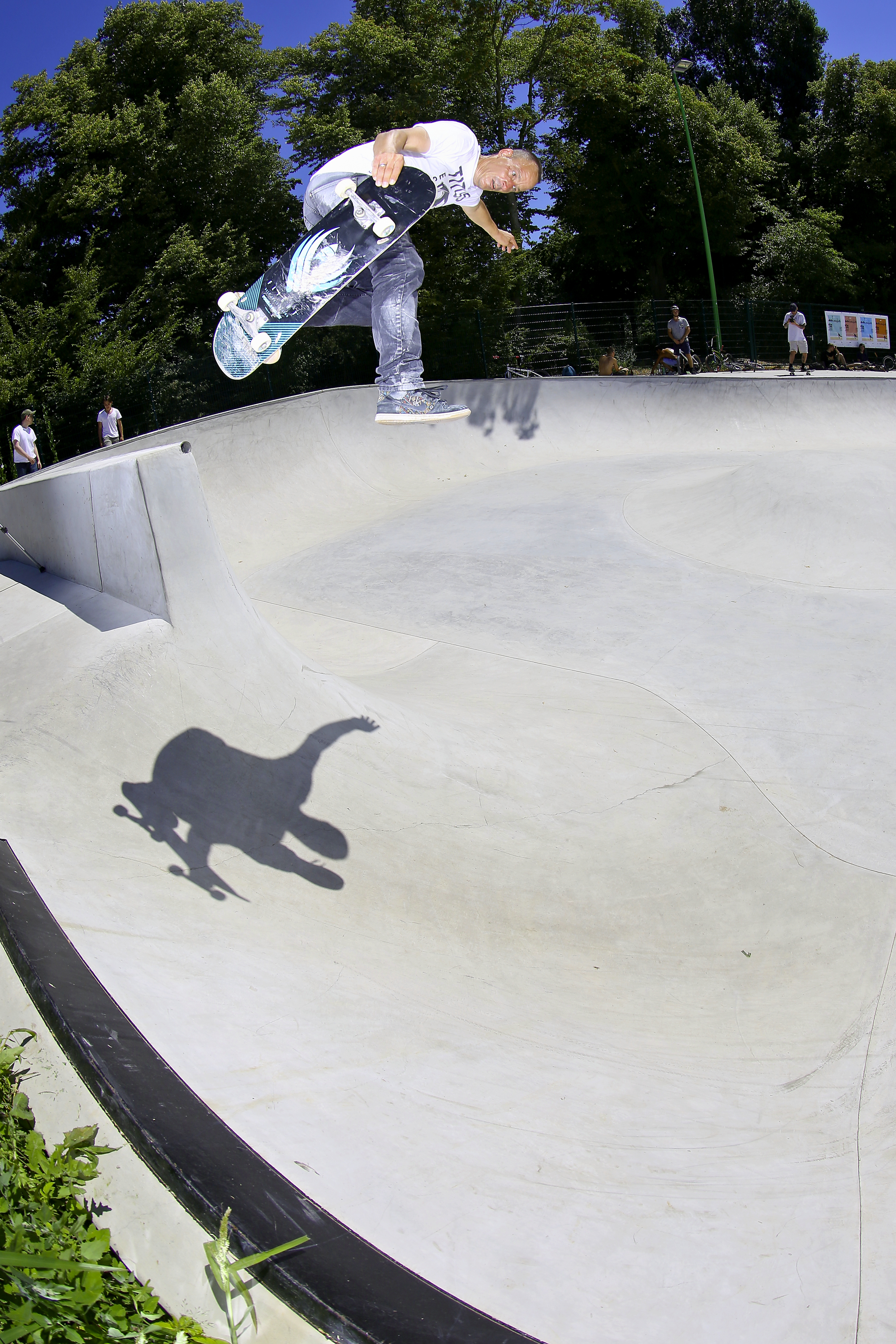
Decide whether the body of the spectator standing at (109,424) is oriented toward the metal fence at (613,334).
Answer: no

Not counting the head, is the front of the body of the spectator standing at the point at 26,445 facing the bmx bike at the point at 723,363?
no

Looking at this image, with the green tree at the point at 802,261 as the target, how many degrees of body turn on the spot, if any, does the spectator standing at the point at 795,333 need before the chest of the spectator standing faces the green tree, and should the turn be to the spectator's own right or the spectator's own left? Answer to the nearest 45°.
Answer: approximately 180°

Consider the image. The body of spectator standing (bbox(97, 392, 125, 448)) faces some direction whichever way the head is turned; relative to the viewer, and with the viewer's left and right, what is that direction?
facing the viewer

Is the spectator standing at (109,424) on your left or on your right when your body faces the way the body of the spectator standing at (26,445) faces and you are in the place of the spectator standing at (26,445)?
on your left

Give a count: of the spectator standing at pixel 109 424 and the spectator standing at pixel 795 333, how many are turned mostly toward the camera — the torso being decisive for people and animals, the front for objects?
2

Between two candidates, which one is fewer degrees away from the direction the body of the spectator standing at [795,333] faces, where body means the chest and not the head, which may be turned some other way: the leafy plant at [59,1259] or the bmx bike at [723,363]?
the leafy plant

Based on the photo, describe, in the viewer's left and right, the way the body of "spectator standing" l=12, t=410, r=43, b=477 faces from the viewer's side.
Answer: facing the viewer and to the right of the viewer

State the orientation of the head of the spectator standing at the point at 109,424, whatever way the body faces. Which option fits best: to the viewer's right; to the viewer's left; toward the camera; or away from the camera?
toward the camera

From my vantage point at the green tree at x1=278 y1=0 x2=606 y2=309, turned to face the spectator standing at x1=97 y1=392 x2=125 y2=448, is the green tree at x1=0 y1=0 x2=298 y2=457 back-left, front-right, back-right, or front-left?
front-right

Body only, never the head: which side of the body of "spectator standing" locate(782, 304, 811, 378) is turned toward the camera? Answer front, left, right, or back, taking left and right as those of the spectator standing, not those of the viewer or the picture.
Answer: front

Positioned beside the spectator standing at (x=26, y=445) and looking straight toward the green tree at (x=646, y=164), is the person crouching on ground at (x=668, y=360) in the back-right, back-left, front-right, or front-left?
front-right
